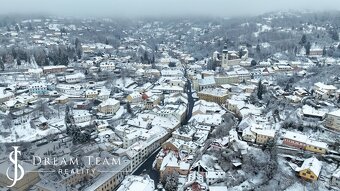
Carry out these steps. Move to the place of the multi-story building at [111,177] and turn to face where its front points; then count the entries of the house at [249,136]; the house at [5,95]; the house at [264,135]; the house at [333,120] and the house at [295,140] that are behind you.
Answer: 1

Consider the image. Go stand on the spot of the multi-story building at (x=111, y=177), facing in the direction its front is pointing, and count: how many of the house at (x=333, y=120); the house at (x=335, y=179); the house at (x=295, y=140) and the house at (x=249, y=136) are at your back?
0

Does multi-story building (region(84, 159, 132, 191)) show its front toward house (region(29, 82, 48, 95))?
no

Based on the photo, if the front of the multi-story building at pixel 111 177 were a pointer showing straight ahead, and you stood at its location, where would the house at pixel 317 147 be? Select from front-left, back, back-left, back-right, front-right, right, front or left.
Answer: front-left

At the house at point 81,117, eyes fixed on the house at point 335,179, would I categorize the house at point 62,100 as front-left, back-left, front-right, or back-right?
back-left

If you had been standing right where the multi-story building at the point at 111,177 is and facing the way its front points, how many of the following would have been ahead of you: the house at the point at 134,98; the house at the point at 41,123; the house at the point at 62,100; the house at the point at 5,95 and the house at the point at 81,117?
0

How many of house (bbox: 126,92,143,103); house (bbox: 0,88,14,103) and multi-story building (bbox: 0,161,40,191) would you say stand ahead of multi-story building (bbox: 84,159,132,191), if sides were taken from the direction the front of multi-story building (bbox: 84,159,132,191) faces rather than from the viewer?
0

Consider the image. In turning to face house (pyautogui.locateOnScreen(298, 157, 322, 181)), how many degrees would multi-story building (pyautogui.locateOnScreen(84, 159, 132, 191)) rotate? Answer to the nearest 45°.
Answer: approximately 45° to its left

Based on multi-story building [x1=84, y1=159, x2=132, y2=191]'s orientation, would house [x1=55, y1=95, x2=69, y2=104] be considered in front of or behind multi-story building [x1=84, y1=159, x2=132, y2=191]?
behind

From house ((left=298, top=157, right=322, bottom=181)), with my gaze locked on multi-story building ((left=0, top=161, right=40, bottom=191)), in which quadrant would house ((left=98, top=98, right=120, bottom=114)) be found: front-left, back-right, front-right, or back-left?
front-right

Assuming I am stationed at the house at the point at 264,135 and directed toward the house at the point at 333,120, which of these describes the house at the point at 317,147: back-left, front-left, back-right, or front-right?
front-right

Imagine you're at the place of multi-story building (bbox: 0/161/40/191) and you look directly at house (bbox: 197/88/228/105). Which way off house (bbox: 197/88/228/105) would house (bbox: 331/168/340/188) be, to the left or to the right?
right

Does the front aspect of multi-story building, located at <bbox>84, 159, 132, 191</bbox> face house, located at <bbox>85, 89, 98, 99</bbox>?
no

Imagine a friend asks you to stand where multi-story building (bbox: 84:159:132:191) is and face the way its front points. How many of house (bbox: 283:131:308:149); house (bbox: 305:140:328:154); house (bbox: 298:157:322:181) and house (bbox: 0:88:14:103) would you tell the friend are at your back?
1

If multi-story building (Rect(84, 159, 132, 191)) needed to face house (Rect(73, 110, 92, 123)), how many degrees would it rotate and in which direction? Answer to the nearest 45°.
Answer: approximately 135° to its left

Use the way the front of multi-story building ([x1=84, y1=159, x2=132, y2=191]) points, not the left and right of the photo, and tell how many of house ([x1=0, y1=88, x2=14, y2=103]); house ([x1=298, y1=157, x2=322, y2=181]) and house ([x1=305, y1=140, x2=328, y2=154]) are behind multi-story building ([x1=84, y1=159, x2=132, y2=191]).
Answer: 1

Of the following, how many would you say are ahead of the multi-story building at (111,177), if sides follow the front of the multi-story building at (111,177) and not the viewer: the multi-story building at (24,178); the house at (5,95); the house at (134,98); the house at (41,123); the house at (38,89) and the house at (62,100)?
0

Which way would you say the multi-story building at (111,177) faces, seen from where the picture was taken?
facing the viewer and to the right of the viewer
